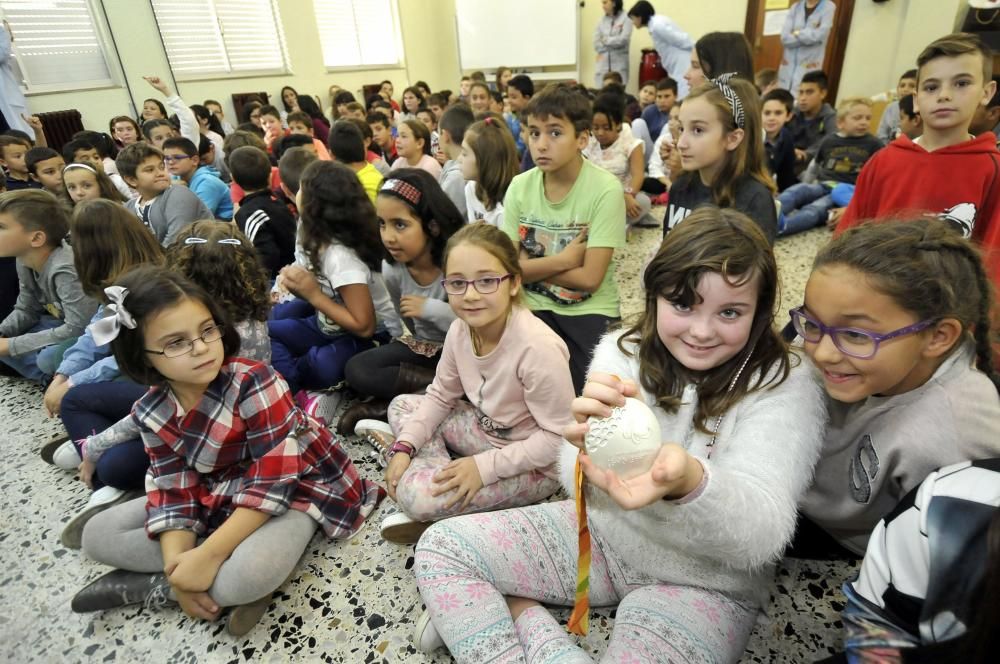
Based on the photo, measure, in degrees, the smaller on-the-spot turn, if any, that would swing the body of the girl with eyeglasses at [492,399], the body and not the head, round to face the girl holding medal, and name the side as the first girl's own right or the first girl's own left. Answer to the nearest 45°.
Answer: approximately 90° to the first girl's own left

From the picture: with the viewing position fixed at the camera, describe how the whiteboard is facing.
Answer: facing the viewer

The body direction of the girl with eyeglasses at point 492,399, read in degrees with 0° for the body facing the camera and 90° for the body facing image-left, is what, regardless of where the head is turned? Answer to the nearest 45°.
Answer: approximately 45°

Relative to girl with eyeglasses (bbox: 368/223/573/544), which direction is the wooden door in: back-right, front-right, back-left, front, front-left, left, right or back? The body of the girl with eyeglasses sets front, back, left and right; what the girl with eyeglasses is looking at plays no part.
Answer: back

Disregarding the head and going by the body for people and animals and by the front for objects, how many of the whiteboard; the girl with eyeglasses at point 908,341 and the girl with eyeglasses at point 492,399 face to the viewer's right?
0

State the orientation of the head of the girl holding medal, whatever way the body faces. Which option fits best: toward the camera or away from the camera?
toward the camera

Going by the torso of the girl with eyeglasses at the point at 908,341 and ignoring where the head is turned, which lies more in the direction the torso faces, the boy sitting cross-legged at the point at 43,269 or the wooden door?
the boy sitting cross-legged

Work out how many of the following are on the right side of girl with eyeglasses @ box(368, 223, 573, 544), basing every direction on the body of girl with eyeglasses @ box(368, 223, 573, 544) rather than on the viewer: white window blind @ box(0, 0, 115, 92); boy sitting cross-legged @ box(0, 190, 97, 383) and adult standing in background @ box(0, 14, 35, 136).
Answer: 3

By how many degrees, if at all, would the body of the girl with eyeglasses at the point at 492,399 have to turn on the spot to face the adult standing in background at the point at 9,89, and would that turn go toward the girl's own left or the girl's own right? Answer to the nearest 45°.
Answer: approximately 90° to the girl's own right

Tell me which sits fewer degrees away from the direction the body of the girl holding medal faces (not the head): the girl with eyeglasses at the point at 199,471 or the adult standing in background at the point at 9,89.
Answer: the girl with eyeglasses

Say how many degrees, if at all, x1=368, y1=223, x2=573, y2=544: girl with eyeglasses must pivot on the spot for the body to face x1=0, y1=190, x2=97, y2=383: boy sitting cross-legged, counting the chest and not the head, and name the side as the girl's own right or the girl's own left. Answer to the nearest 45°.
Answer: approximately 90° to the girl's own right

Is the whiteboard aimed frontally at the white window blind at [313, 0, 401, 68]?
no

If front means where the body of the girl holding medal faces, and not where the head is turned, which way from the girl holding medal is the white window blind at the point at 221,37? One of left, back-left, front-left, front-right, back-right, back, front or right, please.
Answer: right

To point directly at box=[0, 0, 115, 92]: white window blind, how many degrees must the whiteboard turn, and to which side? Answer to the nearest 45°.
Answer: approximately 45° to its right

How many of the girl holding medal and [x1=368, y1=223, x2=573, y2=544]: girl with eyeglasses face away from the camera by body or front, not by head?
0

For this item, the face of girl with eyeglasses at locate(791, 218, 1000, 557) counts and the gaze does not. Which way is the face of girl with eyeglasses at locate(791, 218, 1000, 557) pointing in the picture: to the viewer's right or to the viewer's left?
to the viewer's left

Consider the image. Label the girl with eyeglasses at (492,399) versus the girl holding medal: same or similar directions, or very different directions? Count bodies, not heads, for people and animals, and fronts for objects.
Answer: same or similar directions

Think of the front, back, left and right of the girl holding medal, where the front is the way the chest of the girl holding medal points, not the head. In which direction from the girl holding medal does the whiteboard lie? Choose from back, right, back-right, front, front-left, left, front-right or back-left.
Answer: back-right

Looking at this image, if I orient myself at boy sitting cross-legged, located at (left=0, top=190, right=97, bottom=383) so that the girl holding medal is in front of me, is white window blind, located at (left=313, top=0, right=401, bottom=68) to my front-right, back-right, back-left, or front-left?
back-left

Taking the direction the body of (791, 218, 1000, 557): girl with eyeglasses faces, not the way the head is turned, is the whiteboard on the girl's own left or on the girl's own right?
on the girl's own right
